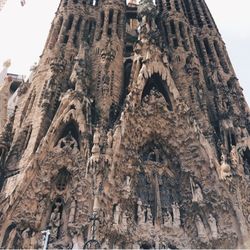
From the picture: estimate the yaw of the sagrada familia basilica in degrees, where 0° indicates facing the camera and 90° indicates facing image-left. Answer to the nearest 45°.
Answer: approximately 0°
